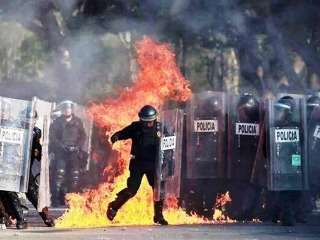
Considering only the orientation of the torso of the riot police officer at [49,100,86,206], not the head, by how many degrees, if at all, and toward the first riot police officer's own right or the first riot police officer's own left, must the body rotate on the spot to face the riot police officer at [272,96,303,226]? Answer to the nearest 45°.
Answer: approximately 45° to the first riot police officer's own left

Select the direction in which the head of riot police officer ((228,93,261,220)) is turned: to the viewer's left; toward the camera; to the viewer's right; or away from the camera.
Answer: toward the camera

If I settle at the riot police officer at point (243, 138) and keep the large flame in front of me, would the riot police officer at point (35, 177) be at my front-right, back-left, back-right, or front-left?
front-left

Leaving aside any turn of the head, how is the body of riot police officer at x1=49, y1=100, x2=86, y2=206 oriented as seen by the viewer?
toward the camera

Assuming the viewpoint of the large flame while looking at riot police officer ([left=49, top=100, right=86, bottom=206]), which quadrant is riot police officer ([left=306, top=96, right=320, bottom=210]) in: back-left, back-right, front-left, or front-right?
back-right

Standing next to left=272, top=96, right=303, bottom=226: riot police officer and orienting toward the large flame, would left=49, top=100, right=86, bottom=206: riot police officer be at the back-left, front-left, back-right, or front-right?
front-right

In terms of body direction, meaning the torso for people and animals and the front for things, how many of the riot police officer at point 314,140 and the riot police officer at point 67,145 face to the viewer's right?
0

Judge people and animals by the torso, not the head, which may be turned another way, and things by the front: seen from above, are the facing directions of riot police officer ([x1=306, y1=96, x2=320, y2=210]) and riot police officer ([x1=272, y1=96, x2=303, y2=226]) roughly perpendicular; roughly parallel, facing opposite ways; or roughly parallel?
roughly parallel

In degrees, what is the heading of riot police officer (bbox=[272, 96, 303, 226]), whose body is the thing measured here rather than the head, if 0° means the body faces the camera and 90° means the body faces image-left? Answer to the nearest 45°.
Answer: approximately 45°
